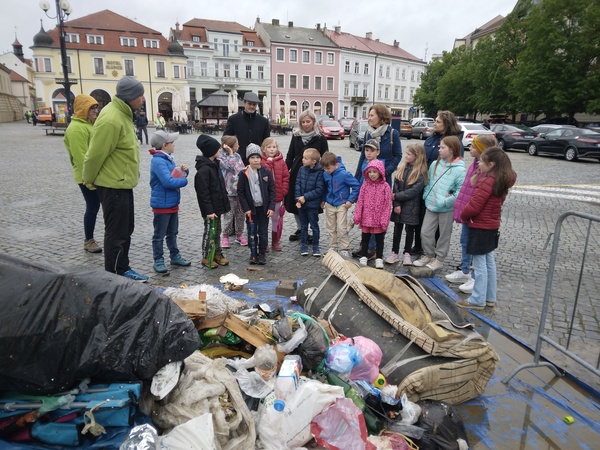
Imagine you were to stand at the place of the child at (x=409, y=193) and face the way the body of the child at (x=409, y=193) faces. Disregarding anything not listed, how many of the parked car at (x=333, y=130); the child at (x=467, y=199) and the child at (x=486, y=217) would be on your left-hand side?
2

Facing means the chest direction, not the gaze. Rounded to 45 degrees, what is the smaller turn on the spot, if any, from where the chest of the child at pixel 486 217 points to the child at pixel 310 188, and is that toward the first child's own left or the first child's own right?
0° — they already face them

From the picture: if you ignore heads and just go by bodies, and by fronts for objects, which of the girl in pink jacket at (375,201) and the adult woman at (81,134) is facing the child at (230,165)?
the adult woman

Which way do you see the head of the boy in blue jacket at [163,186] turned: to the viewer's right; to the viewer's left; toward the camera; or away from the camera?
to the viewer's right

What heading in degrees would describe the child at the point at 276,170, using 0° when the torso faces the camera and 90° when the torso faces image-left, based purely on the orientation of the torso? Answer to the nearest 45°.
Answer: approximately 0°

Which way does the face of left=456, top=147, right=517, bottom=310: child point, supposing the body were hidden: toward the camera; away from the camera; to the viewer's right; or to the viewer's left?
to the viewer's left

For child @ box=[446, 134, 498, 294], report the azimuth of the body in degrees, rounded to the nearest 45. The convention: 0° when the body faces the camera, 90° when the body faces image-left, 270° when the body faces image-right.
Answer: approximately 90°

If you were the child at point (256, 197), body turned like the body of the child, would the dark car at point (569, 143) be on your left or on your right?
on your left

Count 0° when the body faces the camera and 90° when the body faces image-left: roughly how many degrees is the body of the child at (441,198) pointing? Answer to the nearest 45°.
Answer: approximately 45°

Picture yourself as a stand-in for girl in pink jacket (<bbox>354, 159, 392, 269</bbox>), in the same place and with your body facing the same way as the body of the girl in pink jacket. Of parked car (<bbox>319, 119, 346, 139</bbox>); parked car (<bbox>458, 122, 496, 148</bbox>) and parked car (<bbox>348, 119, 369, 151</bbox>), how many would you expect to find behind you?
3

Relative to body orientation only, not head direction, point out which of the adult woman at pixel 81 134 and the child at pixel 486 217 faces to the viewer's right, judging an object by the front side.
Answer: the adult woman

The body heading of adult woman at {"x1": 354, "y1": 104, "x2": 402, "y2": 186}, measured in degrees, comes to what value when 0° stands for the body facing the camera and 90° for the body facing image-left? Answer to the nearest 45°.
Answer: approximately 45°

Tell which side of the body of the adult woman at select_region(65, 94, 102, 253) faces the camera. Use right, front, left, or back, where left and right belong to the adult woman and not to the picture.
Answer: right

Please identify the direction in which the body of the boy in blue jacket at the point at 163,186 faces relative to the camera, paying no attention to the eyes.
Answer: to the viewer's right

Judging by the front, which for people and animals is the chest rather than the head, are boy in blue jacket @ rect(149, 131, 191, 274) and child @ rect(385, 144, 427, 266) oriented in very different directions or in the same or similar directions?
very different directions

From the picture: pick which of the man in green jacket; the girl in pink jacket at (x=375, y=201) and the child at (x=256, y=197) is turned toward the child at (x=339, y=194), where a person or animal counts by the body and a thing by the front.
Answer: the man in green jacket
